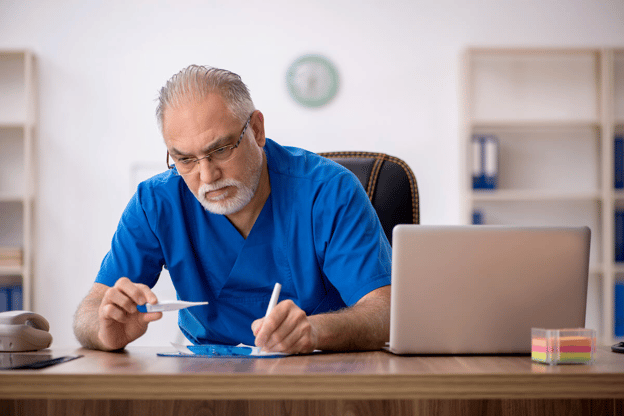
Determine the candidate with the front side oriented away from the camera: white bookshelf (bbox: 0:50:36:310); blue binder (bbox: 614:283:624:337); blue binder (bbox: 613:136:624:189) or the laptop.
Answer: the laptop

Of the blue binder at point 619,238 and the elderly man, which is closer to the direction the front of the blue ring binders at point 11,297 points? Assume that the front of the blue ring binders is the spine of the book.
the elderly man

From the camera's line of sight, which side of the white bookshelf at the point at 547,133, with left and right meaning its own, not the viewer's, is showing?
front

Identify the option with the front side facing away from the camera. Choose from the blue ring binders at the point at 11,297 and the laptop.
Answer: the laptop

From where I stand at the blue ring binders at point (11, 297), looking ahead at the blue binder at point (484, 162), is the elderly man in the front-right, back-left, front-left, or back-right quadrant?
front-right

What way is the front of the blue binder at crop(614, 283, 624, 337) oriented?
toward the camera

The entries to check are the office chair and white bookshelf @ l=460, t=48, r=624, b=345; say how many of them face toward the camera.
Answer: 2

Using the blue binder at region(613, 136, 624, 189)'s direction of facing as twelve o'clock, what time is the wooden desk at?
The wooden desk is roughly at 12 o'clock from the blue binder.

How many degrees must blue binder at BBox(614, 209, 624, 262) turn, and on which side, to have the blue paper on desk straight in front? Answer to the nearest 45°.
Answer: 0° — it already faces it

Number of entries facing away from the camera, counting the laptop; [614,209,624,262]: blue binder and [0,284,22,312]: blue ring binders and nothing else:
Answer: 1

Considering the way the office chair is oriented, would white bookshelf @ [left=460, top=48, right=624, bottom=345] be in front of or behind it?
behind

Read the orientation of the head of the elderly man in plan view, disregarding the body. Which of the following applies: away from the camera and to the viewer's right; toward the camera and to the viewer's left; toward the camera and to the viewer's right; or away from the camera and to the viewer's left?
toward the camera and to the viewer's left

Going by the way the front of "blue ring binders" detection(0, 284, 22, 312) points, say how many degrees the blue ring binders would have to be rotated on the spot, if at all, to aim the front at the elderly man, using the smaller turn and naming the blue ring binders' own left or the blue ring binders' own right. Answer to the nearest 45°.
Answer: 0° — it already faces them

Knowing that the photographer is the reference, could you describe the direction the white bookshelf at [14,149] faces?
facing the viewer

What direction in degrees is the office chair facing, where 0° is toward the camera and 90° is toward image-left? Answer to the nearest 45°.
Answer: approximately 0°
